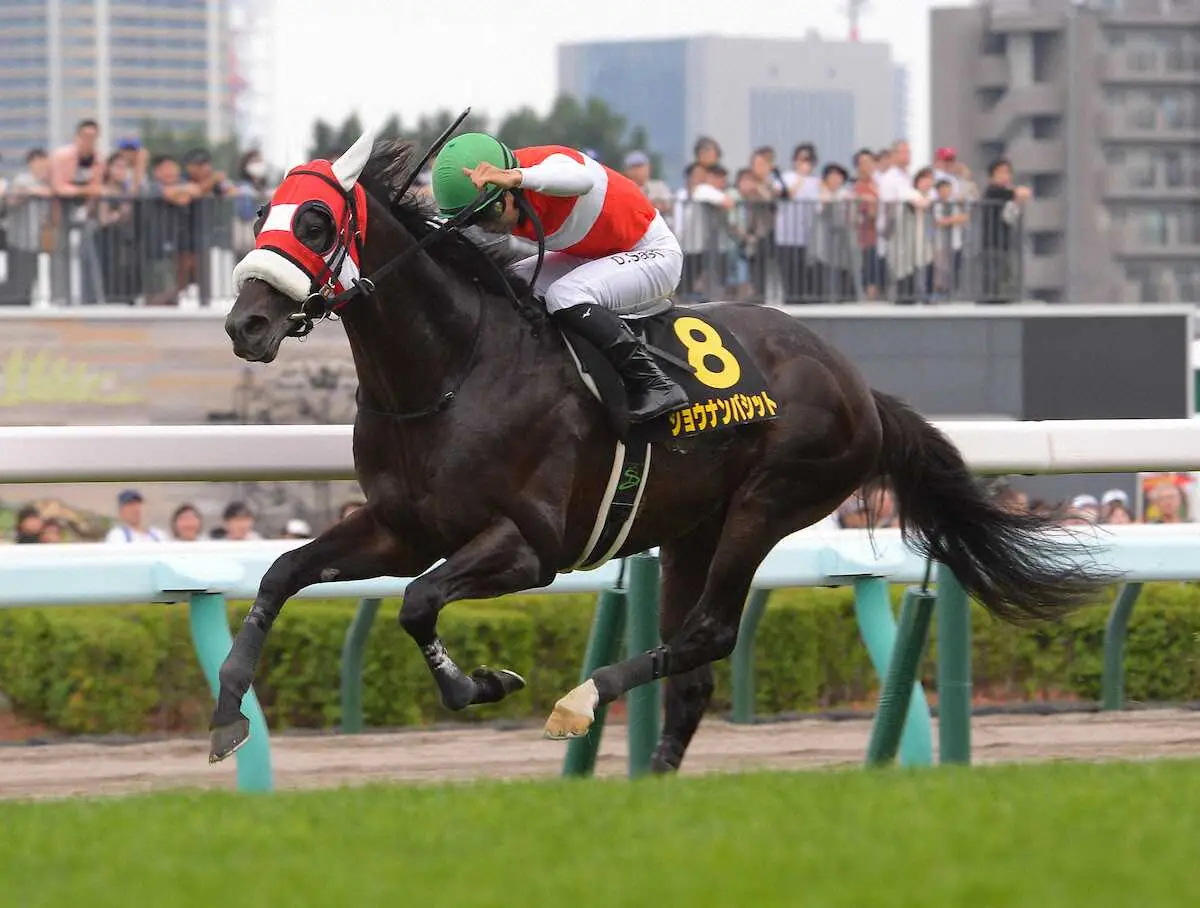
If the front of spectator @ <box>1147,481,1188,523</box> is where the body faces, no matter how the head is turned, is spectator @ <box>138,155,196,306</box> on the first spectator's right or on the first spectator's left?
on the first spectator's right

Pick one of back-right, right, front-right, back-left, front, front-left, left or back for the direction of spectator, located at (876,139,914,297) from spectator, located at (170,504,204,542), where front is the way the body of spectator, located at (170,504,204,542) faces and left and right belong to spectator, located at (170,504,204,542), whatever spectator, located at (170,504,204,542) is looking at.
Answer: back-left

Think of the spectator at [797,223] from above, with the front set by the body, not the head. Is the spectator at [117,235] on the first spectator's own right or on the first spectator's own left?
on the first spectator's own right

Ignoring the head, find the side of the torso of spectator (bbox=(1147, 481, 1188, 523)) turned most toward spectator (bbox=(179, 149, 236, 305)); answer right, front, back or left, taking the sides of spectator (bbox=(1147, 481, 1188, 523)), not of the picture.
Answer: right

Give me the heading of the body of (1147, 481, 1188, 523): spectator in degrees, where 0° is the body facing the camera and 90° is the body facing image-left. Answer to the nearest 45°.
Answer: approximately 0°

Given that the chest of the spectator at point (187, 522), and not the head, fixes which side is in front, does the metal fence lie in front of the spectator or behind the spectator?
behind

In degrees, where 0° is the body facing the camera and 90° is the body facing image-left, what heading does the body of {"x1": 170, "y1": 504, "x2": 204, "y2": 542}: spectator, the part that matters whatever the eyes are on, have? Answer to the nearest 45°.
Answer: approximately 0°

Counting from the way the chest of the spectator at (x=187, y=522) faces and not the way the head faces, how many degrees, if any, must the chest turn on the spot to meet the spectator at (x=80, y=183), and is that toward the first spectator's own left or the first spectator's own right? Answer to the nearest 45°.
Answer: approximately 180°
